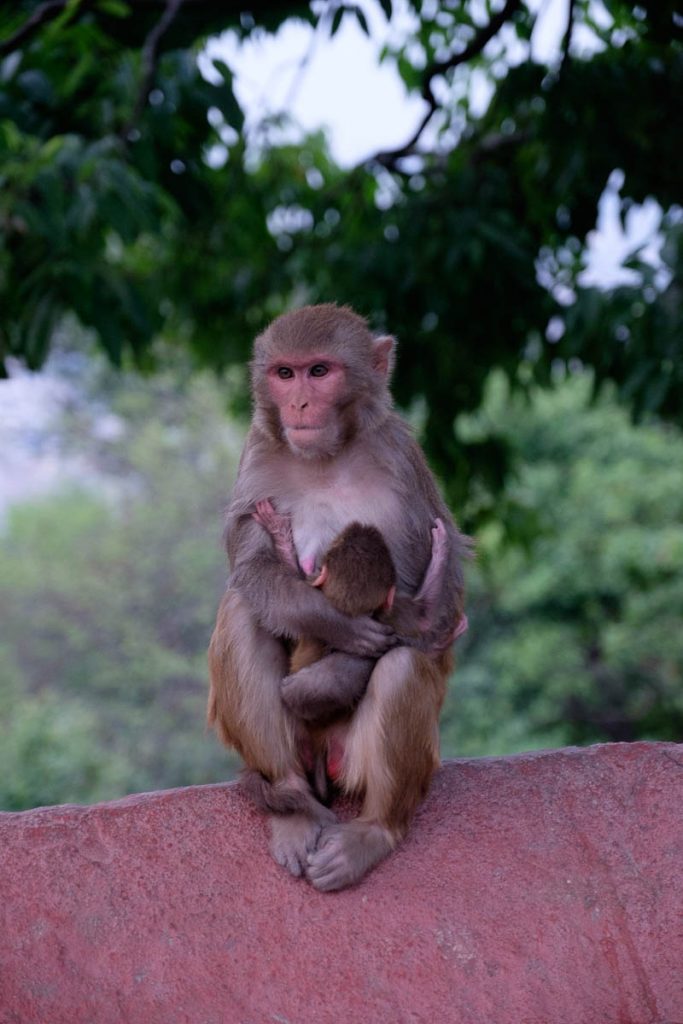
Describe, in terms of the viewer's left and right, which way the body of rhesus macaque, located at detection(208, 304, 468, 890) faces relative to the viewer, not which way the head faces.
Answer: facing the viewer

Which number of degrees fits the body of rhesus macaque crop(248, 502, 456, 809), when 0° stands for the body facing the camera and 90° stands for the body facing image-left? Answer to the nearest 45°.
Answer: approximately 180°
